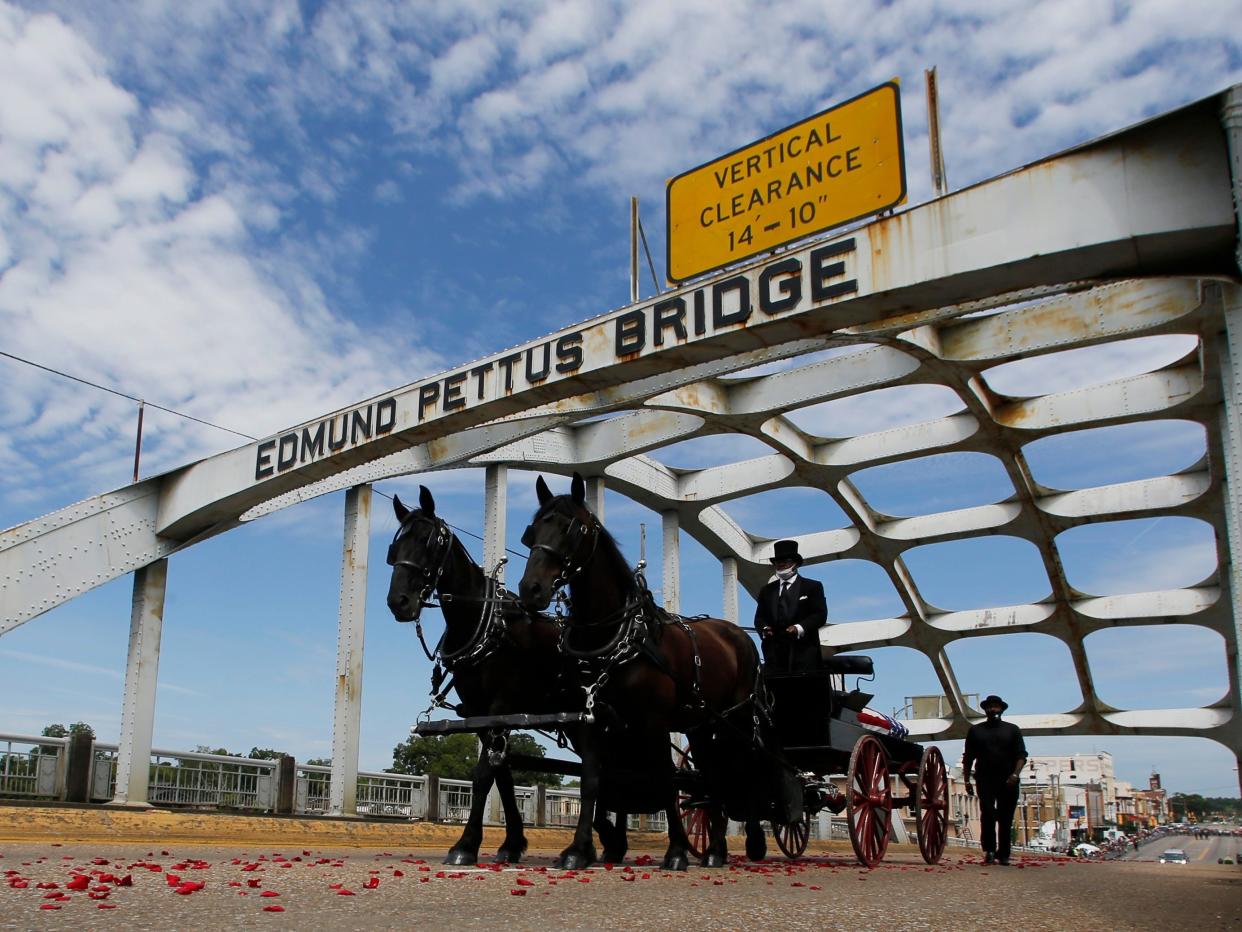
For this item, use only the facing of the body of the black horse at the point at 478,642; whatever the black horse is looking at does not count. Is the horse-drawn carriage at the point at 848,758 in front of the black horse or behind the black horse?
behind

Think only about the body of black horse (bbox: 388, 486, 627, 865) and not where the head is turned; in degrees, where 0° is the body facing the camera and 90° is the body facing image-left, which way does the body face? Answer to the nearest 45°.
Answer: approximately 45°

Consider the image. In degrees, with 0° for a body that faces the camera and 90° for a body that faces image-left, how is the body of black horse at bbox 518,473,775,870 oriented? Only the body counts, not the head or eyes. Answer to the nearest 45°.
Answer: approximately 45°

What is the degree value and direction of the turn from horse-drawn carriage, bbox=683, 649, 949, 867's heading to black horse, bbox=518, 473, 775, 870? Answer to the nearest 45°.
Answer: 0° — it already faces it

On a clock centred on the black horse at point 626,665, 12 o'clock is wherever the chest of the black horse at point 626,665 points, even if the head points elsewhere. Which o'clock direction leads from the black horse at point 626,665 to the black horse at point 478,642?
the black horse at point 478,642 is roughly at 2 o'clock from the black horse at point 626,665.

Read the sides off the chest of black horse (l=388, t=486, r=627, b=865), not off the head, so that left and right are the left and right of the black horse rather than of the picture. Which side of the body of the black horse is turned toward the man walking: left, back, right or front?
back
